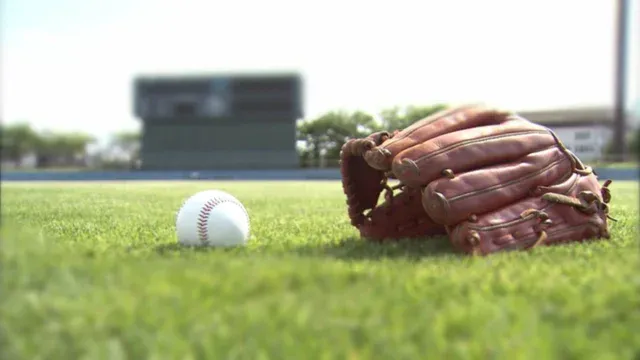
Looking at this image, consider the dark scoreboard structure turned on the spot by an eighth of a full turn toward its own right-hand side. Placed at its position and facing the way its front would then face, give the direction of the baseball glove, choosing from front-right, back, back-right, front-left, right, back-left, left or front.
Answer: front-left

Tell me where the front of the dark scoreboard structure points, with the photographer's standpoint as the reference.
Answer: facing the viewer

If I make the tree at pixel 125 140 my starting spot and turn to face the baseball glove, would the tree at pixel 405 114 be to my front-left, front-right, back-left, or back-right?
front-left

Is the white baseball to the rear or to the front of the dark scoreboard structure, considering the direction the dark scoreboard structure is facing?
to the front
